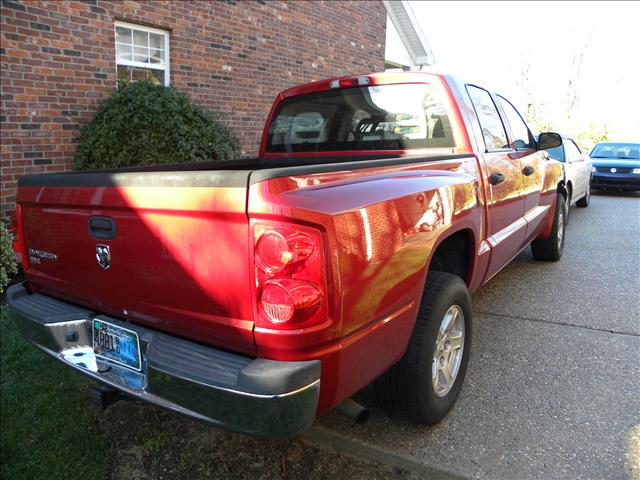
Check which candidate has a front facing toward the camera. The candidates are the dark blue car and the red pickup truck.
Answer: the dark blue car

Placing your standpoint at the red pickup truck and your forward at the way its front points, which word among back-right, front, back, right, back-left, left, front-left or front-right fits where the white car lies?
front

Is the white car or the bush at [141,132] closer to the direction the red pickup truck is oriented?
the white car

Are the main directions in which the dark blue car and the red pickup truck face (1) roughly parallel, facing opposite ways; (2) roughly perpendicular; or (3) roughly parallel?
roughly parallel, facing opposite ways

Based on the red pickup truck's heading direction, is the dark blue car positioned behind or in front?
in front

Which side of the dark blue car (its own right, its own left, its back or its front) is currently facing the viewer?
front

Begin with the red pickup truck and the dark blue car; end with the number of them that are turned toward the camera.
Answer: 1

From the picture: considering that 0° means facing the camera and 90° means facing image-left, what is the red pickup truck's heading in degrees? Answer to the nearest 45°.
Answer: approximately 225°

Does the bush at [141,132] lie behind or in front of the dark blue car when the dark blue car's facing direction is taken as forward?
in front

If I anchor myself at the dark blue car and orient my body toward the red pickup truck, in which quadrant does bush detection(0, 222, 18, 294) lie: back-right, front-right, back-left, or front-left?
front-right

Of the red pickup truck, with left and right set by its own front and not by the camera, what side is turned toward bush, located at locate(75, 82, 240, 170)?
left

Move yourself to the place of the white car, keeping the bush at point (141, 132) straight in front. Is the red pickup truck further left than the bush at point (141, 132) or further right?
left
